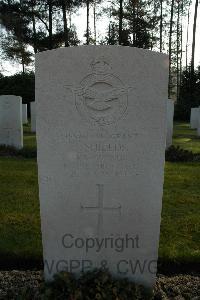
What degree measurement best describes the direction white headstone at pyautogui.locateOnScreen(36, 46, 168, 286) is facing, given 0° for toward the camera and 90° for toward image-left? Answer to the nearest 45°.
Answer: approximately 0°

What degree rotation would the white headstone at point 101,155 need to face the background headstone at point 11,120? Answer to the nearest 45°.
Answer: approximately 180°

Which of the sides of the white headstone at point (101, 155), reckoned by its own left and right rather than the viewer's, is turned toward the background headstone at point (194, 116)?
back
